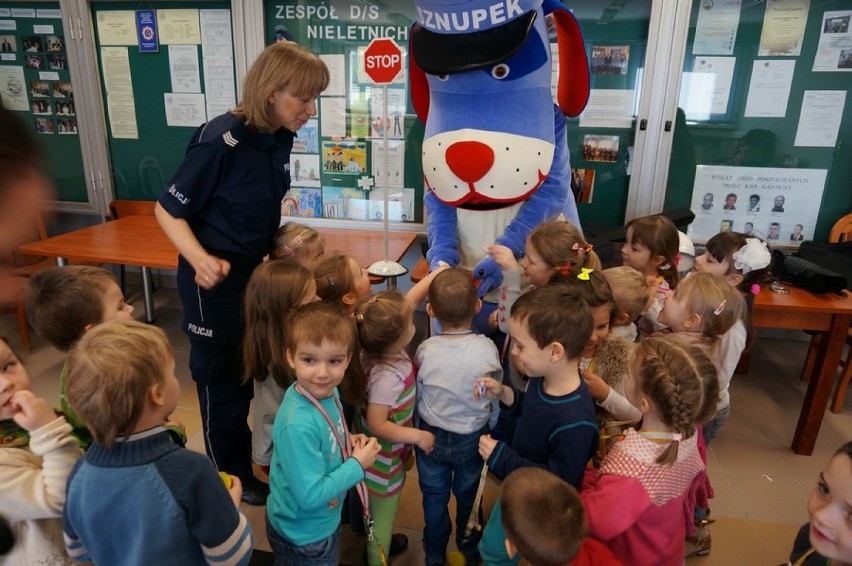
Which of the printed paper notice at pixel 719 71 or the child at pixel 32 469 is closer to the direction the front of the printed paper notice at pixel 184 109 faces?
the child

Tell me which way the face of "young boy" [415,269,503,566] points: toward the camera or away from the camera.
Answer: away from the camera

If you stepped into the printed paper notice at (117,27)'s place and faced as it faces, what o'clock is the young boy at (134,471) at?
The young boy is roughly at 12 o'clock from the printed paper notice.

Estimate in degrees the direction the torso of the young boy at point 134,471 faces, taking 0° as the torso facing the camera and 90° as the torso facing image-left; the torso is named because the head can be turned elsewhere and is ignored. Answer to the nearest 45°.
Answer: approximately 225°

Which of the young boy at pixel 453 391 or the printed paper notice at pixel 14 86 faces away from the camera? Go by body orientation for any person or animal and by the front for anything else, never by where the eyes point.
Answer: the young boy

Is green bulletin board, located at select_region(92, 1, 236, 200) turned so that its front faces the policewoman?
yes

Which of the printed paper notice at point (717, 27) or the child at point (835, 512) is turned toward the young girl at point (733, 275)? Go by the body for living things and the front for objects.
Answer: the printed paper notice

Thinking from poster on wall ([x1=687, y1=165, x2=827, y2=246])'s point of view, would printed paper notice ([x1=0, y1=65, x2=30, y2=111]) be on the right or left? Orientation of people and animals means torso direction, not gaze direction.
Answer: on its right

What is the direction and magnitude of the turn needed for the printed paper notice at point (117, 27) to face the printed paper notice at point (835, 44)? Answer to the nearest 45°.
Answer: approximately 45° to its left

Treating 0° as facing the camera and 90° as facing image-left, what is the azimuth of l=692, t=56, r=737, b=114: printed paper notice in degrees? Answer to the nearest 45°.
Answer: approximately 0°

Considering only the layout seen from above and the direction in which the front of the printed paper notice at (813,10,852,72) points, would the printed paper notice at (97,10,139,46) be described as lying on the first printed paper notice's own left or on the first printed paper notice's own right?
on the first printed paper notice's own right

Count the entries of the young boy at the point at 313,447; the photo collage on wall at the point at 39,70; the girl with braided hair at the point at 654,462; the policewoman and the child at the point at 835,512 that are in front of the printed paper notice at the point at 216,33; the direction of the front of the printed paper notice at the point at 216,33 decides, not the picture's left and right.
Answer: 4
